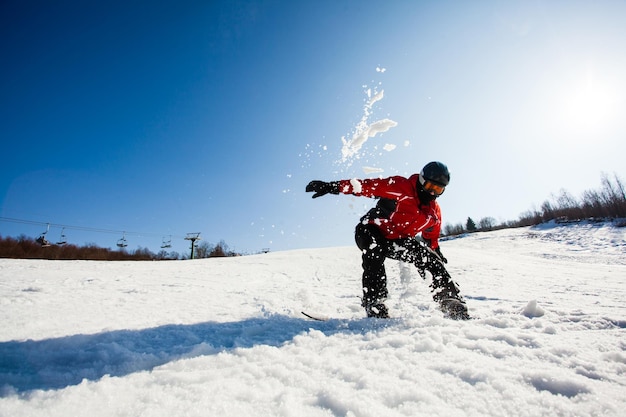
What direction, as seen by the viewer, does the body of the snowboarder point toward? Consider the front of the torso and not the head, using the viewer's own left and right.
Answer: facing the viewer and to the right of the viewer
